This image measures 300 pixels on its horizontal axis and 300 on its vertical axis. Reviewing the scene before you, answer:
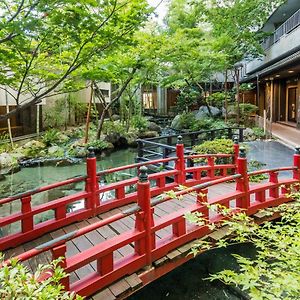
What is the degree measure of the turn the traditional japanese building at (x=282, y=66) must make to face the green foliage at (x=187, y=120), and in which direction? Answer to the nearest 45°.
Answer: approximately 45° to its right

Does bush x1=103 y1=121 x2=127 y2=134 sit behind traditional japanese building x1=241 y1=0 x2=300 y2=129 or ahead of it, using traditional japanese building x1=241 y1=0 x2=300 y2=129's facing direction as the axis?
ahead

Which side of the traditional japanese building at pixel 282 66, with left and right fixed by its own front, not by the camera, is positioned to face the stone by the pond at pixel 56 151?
front

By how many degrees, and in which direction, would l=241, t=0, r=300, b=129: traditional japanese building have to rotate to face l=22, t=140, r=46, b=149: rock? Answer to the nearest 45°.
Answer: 0° — it already faces it

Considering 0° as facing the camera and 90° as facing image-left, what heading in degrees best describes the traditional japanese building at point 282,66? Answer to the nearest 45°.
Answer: approximately 45°

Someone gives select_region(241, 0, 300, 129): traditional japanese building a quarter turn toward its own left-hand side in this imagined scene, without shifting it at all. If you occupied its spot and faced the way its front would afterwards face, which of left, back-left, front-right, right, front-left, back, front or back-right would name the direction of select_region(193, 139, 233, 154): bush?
front-right

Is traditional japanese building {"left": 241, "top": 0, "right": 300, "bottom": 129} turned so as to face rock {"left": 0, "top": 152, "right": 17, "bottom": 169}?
yes

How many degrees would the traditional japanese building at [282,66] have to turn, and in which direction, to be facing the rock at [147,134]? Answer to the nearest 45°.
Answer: approximately 45° to its right

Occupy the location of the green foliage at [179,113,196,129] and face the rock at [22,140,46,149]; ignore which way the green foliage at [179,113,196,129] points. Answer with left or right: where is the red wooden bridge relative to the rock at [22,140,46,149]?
left

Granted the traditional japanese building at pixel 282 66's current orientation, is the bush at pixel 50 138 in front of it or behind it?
in front
